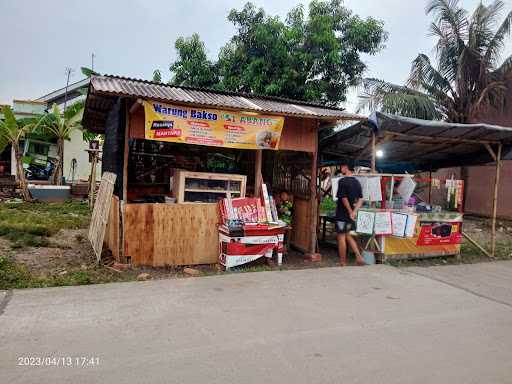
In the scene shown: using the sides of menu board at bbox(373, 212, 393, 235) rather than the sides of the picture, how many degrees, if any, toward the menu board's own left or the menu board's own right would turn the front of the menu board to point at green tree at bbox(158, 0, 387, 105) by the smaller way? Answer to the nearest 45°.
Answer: approximately 135° to the menu board's own right

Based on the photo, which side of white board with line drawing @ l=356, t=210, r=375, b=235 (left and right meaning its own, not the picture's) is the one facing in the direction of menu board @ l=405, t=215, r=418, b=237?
left

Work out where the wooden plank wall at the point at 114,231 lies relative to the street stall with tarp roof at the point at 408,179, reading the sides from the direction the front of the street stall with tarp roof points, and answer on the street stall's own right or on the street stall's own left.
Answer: on the street stall's own right

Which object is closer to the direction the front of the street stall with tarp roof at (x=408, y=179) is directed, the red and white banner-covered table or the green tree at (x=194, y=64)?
the red and white banner-covered table

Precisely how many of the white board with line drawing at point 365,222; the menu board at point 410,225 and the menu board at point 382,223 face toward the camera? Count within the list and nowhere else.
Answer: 3

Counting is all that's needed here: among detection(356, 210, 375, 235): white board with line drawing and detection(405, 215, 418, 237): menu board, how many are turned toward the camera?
2

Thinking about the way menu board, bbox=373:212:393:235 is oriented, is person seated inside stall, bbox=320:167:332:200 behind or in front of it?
behind

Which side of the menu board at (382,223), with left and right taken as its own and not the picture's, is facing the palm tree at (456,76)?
back

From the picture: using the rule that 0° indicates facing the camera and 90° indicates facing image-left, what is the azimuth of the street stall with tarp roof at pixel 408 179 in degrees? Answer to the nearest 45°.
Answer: approximately 0°

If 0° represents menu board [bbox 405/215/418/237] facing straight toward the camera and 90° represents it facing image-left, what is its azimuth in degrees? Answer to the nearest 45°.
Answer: approximately 0°
